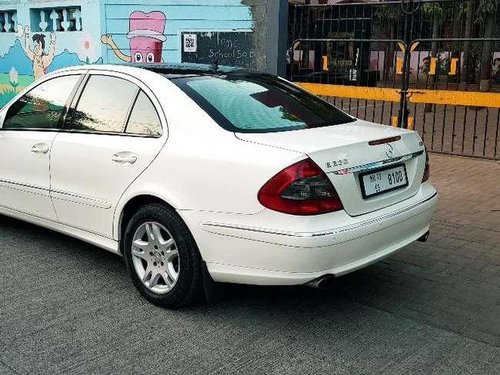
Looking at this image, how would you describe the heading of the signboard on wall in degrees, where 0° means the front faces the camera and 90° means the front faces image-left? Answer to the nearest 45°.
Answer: approximately 0°

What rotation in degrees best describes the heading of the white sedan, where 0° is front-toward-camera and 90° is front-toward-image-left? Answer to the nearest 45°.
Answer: approximately 135°

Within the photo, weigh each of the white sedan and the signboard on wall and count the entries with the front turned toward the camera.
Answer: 1

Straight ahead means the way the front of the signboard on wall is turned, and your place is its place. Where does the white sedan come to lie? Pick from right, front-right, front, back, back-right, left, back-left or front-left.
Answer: front

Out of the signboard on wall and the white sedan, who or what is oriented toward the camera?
the signboard on wall

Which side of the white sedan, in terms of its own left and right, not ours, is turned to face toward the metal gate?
right

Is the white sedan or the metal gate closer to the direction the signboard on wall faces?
the white sedan

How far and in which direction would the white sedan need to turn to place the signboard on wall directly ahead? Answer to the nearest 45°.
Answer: approximately 45° to its right

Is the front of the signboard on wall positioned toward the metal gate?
no
